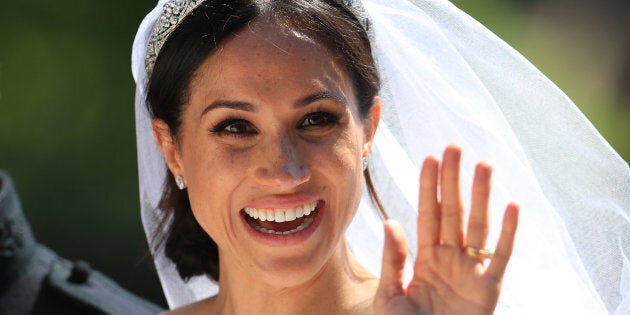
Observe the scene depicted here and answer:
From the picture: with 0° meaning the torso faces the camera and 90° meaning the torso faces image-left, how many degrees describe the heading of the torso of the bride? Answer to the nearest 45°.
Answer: approximately 0°
